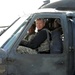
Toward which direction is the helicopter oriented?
to the viewer's left

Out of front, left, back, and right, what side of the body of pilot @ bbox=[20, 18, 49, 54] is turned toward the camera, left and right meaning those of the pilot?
left
